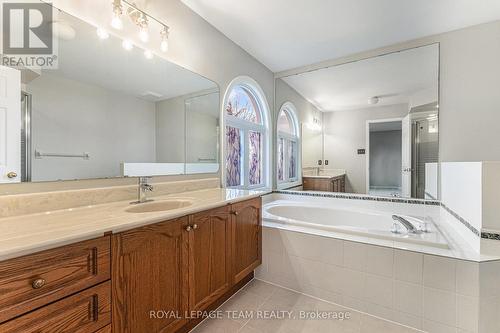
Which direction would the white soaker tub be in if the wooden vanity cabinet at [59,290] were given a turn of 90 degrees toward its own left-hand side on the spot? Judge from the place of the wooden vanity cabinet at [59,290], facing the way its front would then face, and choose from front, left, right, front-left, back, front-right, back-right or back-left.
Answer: front-right

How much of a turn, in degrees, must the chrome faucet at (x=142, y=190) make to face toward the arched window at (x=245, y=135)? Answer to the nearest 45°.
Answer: approximately 90° to its left

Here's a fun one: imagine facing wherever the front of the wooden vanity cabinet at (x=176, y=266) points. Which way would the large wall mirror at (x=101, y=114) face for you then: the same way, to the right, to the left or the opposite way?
the same way

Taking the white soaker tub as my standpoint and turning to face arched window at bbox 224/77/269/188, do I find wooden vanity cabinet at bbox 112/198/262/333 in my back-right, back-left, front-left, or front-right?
front-left

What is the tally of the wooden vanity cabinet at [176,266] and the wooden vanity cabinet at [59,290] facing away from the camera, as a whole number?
0

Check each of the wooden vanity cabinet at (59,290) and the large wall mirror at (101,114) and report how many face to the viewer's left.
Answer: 0

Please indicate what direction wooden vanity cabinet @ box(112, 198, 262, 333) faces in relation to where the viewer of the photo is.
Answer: facing the viewer and to the right of the viewer

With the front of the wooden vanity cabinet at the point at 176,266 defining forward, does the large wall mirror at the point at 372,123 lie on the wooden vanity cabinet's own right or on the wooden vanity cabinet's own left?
on the wooden vanity cabinet's own left

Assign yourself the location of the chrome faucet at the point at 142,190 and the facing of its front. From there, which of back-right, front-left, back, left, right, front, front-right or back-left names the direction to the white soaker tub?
front-left

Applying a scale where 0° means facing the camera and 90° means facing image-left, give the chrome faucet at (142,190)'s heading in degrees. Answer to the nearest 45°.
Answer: approximately 315°

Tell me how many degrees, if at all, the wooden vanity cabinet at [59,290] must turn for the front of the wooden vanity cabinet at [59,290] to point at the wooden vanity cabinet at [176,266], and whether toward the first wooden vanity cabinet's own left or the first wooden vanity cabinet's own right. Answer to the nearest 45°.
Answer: approximately 45° to the first wooden vanity cabinet's own left

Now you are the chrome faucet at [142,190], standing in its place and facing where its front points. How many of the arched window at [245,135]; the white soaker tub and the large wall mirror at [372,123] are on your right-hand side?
0
